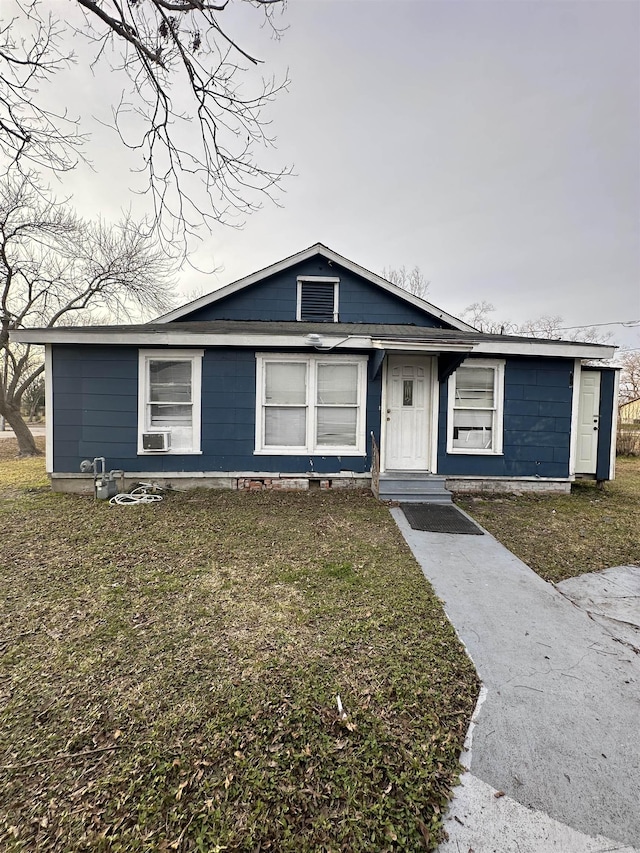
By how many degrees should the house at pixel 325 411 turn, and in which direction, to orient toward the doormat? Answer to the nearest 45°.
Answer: approximately 45° to its left

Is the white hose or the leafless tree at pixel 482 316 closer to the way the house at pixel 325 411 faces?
the white hose

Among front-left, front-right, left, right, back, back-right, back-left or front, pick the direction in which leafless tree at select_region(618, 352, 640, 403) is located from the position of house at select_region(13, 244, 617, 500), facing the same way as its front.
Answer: back-left

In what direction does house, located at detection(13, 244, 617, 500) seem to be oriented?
toward the camera

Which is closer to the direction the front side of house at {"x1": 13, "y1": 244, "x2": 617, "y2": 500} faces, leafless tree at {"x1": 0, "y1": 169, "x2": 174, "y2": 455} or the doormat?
the doormat

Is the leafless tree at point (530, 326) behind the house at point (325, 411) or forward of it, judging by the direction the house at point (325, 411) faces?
behind

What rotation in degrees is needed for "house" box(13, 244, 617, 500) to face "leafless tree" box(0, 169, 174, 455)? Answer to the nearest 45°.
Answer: approximately 135° to its right

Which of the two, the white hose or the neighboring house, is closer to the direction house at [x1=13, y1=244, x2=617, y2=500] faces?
the white hose

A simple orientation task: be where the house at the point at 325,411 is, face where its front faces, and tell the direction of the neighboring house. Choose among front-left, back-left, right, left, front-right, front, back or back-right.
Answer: back-left

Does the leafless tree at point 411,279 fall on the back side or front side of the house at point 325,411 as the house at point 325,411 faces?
on the back side

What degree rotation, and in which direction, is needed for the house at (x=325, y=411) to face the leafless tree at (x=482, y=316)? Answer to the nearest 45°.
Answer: approximately 135° to its left
